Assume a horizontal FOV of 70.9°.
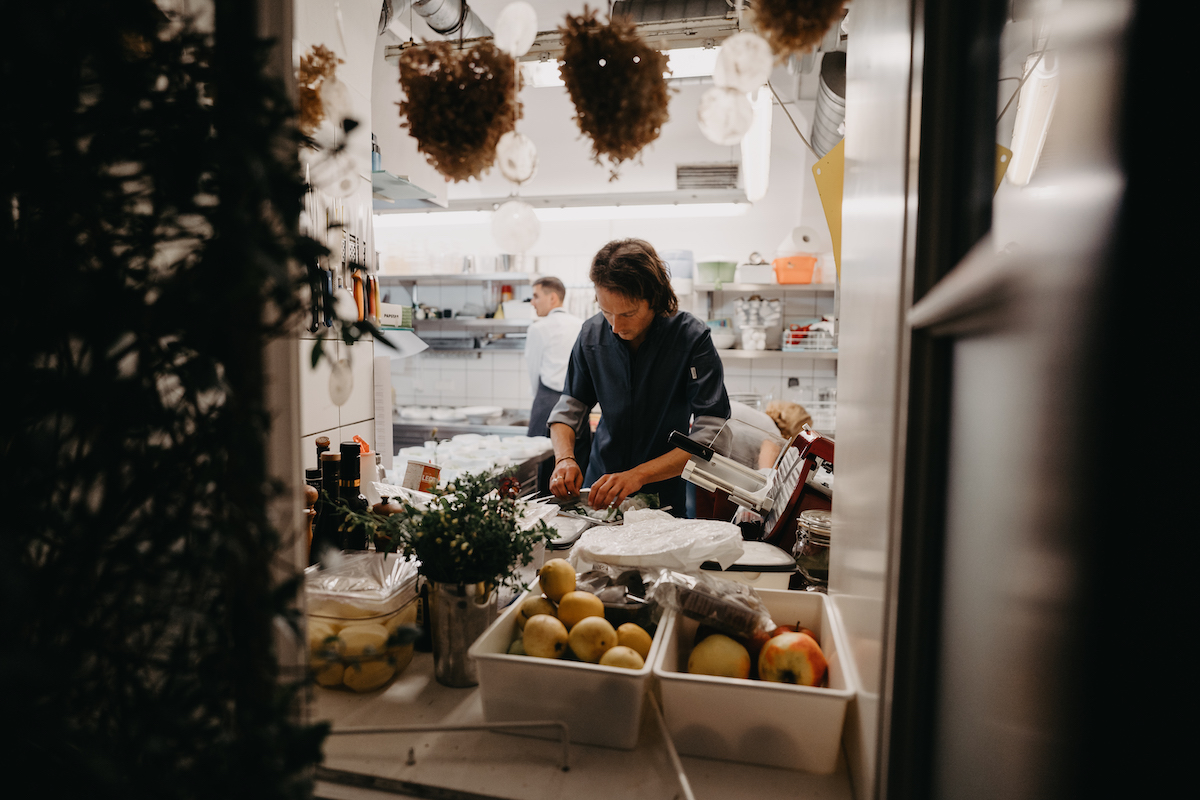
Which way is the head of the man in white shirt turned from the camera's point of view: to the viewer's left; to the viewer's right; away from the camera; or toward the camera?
to the viewer's left
